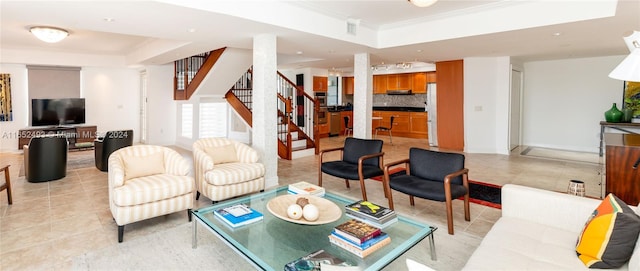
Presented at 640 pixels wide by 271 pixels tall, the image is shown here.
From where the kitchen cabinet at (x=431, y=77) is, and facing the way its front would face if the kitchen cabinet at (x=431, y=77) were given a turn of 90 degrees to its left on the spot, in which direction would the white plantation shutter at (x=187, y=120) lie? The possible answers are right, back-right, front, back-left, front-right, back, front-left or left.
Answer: back-right

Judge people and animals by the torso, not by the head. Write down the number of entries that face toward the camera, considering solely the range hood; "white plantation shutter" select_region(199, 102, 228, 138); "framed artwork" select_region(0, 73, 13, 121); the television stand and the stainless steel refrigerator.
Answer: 4

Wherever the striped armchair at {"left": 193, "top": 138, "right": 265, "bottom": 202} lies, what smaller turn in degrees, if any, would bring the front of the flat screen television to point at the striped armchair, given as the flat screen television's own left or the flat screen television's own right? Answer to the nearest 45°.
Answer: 0° — it already faces it

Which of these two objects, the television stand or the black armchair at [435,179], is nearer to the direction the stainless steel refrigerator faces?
the television stand

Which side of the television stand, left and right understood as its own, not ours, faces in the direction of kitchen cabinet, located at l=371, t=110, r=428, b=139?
left

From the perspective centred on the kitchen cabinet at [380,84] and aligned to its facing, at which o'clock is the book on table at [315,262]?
The book on table is roughly at 12 o'clock from the kitchen cabinet.

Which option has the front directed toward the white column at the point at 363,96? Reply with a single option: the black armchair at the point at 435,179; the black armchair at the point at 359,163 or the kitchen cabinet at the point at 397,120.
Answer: the kitchen cabinet

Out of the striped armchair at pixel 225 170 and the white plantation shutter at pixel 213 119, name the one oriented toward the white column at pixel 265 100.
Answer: the white plantation shutter

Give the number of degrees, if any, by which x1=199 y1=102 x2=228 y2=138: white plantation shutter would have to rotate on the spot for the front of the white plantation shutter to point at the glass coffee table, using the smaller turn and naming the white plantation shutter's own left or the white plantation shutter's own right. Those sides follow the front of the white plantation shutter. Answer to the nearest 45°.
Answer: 0° — it already faces it

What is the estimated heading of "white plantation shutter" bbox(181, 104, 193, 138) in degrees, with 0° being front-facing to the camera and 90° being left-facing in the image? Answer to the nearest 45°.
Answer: approximately 0°
